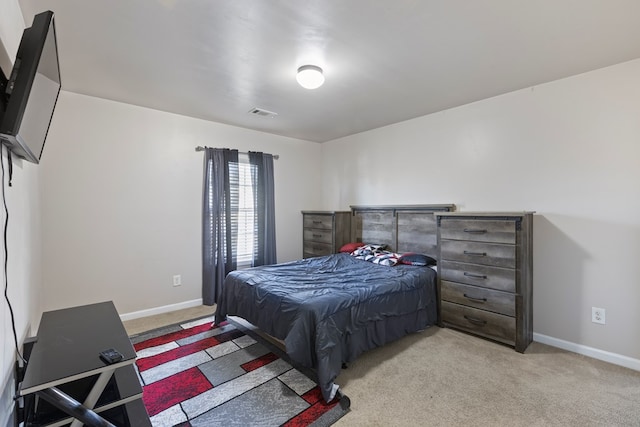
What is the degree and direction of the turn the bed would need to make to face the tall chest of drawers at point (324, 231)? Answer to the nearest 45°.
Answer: approximately 135° to its right

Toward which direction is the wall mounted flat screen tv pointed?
to the viewer's right

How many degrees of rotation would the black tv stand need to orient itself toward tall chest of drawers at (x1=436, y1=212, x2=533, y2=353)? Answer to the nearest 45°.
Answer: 0° — it already faces it

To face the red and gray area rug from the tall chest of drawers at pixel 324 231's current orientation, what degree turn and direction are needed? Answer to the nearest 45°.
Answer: approximately 45° to its left

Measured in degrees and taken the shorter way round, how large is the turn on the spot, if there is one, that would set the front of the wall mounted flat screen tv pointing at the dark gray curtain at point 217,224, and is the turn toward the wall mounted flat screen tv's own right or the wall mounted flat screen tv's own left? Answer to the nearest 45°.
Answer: approximately 45° to the wall mounted flat screen tv's own left

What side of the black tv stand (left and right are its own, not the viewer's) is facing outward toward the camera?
right

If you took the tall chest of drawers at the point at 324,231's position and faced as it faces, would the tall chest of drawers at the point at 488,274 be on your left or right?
on your left

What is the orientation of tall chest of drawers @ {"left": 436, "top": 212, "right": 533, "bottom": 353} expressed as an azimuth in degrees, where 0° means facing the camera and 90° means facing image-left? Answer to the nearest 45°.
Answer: approximately 45°

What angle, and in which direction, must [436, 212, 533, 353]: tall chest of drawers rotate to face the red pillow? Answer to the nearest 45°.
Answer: approximately 45° to its right

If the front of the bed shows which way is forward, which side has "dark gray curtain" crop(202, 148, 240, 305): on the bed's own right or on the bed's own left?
on the bed's own right
